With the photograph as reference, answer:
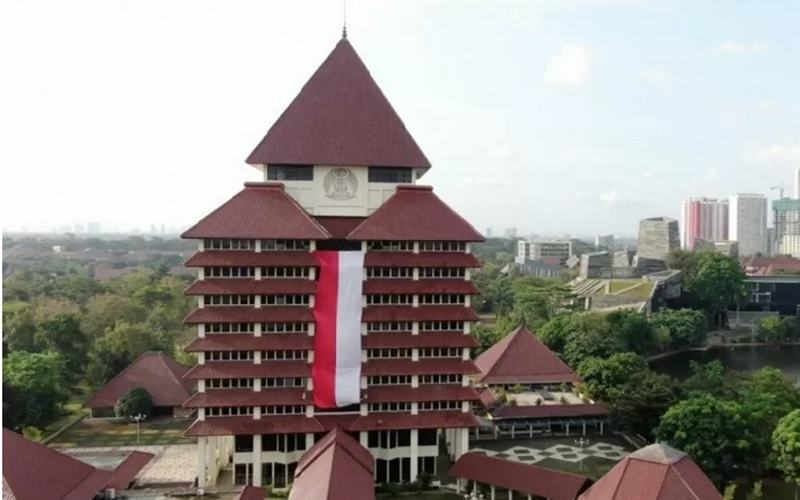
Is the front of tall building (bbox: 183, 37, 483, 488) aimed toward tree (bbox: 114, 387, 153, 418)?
no

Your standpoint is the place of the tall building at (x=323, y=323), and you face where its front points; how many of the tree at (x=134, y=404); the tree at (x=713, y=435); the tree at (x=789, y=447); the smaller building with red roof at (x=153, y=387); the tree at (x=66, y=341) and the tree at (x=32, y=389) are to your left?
2

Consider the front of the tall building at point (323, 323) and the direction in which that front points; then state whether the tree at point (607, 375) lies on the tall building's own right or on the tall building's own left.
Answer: on the tall building's own left

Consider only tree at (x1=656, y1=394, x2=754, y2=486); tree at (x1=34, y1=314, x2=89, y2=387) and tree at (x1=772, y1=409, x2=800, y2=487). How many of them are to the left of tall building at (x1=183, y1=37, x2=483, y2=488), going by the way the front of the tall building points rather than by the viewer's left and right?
2

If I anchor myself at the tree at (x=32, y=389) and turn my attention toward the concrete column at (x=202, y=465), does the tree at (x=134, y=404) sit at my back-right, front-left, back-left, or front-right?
front-left

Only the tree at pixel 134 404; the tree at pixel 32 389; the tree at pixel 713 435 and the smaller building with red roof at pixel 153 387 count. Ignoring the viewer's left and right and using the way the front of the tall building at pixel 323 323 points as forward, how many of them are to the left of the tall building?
1

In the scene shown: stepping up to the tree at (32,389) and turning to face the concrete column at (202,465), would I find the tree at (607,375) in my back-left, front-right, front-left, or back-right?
front-left

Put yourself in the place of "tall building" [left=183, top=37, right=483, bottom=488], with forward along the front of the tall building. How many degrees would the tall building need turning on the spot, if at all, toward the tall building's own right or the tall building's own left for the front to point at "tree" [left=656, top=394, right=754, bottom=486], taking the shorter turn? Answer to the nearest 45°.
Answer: approximately 90° to the tall building's own left

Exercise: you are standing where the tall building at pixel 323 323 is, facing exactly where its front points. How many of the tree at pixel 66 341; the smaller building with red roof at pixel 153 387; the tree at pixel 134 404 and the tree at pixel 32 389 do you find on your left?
0

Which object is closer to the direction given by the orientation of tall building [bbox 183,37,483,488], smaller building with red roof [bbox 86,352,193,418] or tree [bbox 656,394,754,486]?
the tree

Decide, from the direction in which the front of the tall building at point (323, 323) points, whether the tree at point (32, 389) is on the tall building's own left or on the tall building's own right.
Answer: on the tall building's own right

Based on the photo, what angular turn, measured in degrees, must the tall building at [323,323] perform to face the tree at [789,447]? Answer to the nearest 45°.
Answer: approximately 90° to its left

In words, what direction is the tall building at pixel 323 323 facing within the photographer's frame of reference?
facing the viewer

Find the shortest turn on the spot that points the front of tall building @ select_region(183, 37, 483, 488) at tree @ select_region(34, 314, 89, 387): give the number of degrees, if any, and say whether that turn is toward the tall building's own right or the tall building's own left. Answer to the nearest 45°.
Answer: approximately 135° to the tall building's own right

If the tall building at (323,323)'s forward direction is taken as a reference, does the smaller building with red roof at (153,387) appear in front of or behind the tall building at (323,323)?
behind
